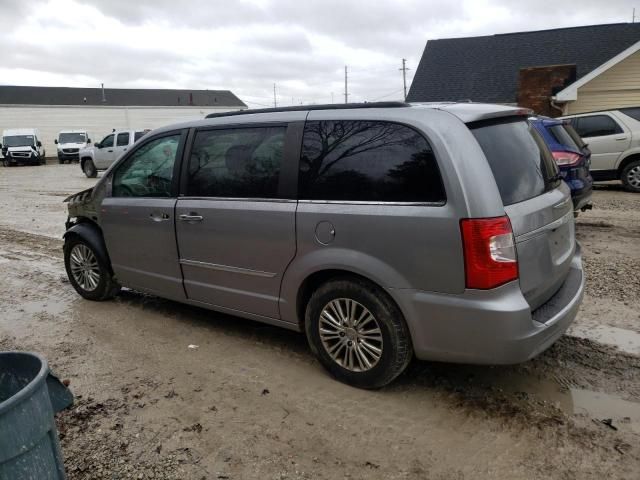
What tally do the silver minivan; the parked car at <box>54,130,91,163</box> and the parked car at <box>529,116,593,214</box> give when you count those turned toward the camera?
1

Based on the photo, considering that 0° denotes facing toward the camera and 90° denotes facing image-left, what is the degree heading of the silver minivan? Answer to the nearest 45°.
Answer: approximately 135°

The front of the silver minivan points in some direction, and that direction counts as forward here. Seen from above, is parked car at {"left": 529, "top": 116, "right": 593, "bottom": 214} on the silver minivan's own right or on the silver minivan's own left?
on the silver minivan's own right

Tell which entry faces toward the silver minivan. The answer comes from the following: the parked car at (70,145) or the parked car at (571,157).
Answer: the parked car at (70,145)

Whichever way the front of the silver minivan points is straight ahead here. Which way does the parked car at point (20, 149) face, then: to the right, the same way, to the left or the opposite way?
the opposite way

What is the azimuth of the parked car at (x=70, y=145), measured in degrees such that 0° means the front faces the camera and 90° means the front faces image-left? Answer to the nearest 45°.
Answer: approximately 0°

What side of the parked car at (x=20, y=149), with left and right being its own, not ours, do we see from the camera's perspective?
front

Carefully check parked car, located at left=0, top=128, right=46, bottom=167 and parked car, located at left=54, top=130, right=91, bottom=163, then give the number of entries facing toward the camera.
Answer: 2

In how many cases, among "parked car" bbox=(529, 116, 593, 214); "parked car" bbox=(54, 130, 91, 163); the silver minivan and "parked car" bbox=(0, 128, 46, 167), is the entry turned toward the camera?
2

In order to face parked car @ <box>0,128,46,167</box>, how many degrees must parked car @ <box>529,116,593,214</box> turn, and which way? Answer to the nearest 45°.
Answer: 0° — it already faces it

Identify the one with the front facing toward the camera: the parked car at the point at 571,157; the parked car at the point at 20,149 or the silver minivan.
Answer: the parked car at the point at 20,149

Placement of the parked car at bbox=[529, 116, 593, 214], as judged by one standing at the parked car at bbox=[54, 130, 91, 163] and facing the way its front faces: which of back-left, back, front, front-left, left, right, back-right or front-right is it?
front

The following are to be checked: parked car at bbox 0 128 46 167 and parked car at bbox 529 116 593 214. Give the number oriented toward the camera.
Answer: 1

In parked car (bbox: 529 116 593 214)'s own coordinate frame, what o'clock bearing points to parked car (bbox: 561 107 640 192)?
parked car (bbox: 561 107 640 192) is roughly at 2 o'clock from parked car (bbox: 529 116 593 214).

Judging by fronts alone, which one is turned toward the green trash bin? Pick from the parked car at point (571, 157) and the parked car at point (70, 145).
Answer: the parked car at point (70, 145)

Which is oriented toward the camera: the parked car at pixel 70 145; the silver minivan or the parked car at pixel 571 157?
the parked car at pixel 70 145
